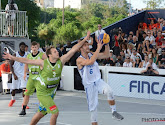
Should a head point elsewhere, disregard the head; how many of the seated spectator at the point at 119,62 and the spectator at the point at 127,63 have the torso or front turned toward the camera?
2

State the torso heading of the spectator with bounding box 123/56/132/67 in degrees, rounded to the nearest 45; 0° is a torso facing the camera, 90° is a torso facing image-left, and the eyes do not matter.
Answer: approximately 0°

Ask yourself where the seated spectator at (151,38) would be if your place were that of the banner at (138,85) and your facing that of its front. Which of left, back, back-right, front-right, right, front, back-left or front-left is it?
back

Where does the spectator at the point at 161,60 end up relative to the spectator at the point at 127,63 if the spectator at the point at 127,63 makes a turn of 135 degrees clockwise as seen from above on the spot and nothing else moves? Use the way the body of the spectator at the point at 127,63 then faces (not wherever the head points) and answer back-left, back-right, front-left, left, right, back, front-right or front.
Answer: back-right

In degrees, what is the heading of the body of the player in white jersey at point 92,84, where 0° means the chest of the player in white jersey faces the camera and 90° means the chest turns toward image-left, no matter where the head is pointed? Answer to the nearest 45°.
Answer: approximately 315°
